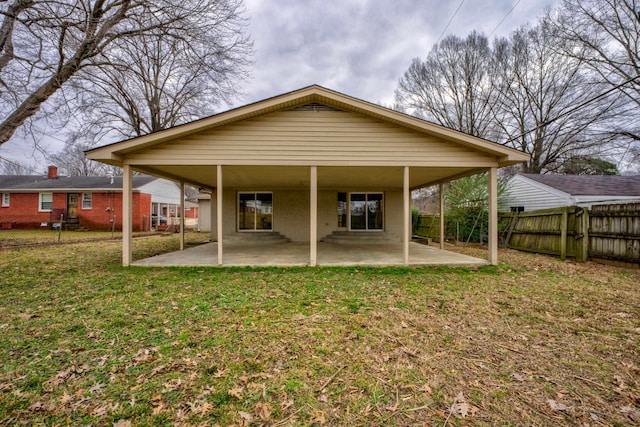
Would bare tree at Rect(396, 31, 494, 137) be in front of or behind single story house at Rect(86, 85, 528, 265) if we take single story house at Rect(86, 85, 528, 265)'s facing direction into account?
behind

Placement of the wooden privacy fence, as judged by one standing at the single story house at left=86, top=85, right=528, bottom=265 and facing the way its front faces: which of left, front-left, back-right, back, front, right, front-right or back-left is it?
left

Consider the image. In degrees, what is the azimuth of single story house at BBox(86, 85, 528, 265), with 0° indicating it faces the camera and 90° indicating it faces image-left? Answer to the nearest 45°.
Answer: approximately 0°

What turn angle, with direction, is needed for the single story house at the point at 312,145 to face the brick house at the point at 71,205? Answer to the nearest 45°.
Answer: approximately 135° to its right
